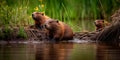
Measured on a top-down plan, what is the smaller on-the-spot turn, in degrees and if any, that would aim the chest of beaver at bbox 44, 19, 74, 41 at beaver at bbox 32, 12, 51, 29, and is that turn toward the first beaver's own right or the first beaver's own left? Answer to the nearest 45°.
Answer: approximately 45° to the first beaver's own right

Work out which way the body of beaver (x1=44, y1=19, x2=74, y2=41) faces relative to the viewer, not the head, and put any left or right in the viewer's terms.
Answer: facing to the left of the viewer
